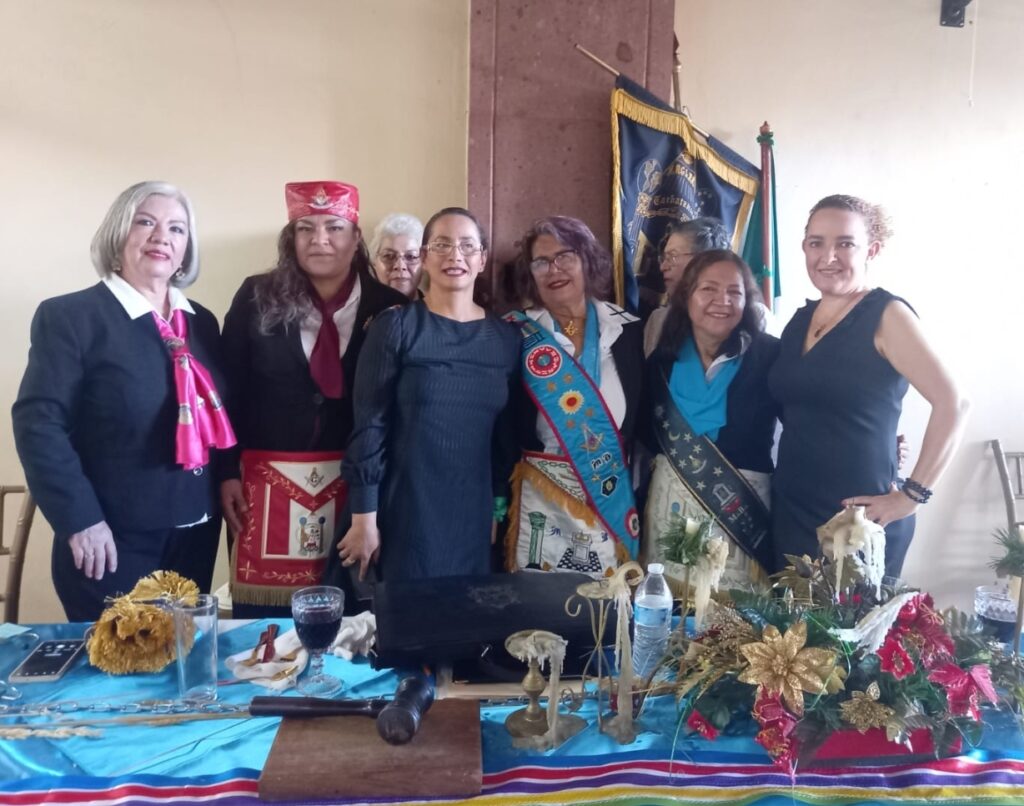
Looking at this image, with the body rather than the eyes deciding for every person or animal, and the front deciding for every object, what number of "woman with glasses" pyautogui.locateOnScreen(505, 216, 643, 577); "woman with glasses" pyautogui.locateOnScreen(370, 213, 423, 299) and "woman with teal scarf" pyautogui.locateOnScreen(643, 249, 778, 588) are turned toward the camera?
3

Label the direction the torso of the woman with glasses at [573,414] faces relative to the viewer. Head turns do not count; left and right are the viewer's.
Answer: facing the viewer

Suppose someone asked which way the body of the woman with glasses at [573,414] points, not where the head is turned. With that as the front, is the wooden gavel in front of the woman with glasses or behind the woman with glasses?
in front

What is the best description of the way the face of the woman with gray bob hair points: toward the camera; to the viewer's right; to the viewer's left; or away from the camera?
toward the camera

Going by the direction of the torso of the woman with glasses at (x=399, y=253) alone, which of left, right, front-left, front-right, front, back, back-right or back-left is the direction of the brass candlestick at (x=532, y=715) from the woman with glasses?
front

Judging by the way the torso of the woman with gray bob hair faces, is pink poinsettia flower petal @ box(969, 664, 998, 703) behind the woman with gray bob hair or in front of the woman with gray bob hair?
in front

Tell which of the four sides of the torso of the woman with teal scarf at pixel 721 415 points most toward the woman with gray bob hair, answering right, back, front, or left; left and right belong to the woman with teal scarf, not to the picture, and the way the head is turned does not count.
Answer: right

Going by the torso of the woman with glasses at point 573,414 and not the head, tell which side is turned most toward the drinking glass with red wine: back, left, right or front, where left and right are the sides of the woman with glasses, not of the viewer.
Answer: front

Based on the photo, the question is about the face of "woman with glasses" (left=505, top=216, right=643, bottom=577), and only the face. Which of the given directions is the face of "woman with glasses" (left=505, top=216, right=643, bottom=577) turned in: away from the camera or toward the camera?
toward the camera

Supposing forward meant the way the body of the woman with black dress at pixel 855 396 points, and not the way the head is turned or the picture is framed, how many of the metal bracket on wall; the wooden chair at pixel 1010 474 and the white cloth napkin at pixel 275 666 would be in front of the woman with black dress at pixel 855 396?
1

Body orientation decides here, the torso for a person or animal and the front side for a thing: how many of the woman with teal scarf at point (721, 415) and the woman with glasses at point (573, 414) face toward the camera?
2

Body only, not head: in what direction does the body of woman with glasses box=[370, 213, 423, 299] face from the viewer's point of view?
toward the camera

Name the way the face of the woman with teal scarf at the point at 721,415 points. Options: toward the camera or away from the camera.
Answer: toward the camera

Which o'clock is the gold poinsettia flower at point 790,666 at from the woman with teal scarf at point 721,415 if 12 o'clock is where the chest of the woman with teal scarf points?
The gold poinsettia flower is roughly at 12 o'clock from the woman with teal scarf.

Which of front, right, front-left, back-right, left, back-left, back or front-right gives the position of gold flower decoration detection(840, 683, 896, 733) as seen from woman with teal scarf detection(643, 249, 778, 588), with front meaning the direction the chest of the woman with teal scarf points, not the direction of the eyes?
front
